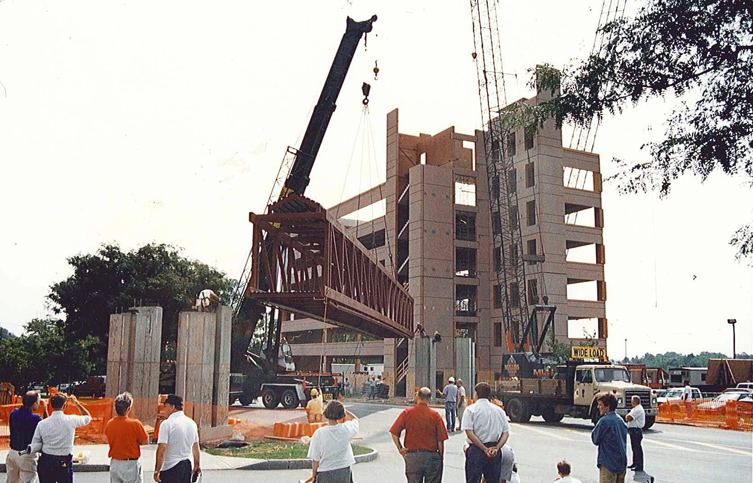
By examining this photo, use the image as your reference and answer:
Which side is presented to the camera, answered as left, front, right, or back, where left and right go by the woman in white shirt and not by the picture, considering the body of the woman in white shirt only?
back

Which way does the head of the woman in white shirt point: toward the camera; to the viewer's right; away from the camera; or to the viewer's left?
away from the camera

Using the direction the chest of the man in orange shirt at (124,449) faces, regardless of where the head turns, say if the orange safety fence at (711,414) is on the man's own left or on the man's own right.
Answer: on the man's own right

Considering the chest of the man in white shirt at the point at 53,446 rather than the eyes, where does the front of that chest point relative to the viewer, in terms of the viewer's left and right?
facing away from the viewer

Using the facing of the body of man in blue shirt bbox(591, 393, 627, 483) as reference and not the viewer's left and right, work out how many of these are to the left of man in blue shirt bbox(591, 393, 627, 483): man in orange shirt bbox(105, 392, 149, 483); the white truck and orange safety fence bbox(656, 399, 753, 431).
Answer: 1

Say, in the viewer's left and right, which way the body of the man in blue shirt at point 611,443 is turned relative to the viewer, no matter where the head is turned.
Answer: facing away from the viewer and to the left of the viewer

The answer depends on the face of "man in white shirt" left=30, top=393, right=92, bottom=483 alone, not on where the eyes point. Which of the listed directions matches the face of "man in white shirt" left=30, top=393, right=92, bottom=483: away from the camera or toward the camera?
away from the camera

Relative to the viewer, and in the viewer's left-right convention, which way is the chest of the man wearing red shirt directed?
facing away from the viewer

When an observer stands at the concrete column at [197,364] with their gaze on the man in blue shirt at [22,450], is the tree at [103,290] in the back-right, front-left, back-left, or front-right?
back-right

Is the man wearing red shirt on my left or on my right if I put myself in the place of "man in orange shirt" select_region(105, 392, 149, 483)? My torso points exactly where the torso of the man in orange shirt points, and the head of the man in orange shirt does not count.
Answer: on my right

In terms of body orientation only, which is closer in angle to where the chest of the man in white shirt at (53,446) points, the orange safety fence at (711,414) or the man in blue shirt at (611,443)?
the orange safety fence

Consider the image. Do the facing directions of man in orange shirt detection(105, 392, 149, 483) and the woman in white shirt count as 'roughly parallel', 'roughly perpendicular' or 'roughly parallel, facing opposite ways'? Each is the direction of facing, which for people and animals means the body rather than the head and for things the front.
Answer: roughly parallel

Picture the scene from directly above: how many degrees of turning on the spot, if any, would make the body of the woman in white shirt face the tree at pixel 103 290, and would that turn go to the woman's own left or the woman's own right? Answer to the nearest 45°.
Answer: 0° — they already face it

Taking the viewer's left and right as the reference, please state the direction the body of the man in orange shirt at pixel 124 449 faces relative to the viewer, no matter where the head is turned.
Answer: facing away from the viewer
